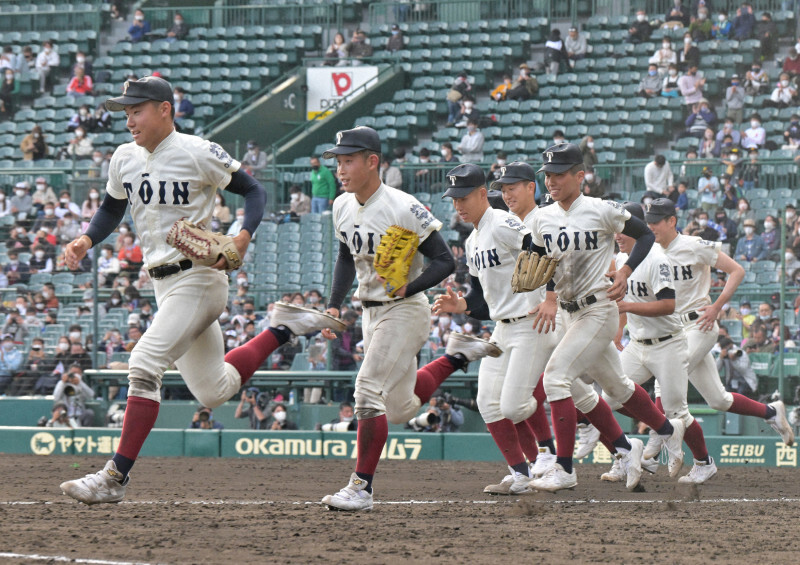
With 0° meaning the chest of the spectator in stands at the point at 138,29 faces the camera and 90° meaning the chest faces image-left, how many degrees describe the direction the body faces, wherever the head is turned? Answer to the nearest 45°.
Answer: approximately 0°

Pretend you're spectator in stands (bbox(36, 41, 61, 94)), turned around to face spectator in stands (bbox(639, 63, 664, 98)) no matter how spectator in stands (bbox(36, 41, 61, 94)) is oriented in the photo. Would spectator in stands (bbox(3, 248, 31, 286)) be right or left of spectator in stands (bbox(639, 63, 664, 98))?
right

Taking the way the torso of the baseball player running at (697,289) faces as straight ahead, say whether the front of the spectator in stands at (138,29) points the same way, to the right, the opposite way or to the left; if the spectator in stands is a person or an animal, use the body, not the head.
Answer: to the left

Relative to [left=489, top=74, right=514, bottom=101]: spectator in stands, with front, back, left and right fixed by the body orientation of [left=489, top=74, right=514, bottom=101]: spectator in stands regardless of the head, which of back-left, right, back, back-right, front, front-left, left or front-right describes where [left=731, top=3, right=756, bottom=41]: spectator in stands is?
back-left

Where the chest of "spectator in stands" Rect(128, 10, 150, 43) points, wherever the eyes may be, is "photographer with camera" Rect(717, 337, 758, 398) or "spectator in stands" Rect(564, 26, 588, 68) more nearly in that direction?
the photographer with camera

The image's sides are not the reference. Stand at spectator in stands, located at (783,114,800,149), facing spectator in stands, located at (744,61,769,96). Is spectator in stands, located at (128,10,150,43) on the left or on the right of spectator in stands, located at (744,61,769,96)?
left

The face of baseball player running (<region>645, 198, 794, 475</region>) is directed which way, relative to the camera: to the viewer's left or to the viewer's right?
to the viewer's left
